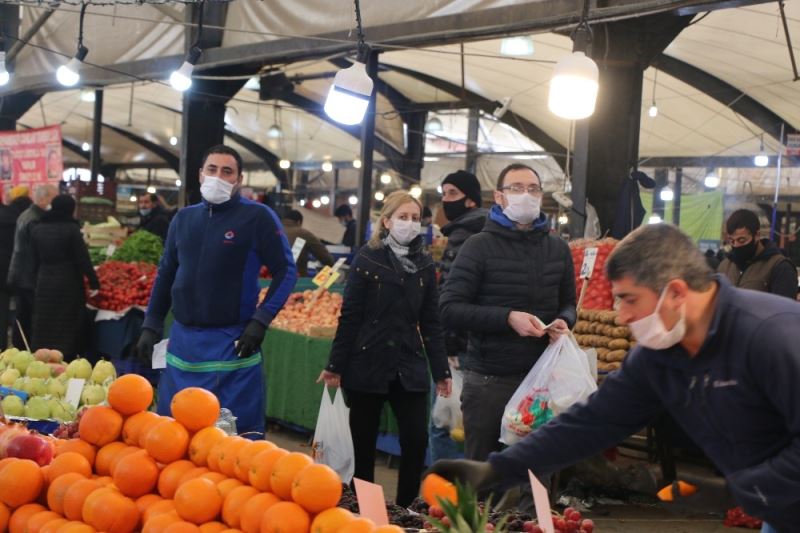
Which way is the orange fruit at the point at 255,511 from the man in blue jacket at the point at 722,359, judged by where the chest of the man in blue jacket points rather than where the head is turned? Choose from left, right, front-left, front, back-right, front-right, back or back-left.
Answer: front-right

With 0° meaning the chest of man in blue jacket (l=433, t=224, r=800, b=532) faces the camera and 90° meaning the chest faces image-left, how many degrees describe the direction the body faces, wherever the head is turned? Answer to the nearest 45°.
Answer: approximately 45°

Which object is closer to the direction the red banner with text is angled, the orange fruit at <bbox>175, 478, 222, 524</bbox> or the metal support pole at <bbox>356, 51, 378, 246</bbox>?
the orange fruit

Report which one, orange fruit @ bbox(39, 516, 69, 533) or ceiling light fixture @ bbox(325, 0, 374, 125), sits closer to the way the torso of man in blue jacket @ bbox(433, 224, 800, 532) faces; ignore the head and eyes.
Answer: the orange fruit

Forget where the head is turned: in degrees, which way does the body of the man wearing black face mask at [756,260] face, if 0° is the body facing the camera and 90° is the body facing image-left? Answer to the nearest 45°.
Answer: approximately 45°

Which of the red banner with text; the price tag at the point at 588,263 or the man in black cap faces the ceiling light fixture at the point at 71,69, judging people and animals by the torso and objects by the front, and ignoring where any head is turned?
the red banner with text

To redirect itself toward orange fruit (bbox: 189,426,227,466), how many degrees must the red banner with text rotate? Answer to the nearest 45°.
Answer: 0° — it already faces it

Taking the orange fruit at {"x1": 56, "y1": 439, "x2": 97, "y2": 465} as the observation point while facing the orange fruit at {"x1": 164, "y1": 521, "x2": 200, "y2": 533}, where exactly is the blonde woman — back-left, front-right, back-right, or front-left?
back-left

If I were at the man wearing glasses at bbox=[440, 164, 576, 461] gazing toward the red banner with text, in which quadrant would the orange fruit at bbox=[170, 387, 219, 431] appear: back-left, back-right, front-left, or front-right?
back-left

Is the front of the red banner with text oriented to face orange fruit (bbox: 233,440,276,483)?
yes
